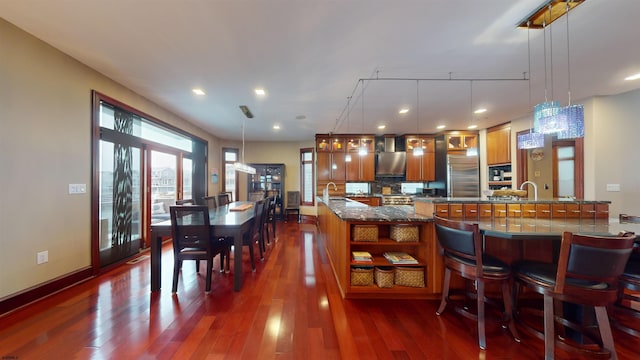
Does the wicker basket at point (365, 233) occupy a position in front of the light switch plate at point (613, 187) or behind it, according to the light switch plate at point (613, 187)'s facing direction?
in front

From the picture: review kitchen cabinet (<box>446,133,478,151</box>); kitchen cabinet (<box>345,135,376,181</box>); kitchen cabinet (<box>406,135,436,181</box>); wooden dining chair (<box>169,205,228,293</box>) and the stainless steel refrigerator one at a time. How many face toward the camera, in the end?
4

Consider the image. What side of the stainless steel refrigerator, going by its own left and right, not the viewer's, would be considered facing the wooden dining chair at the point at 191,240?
front

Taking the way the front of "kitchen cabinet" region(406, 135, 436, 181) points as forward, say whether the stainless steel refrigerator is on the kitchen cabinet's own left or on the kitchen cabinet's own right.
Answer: on the kitchen cabinet's own left

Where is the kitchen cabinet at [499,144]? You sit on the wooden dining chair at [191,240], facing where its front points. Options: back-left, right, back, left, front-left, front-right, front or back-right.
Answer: front-right

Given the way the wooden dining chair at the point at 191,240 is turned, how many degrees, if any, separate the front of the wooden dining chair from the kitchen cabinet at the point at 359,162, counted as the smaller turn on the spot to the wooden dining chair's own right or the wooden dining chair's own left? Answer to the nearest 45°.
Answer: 0° — it already faces it

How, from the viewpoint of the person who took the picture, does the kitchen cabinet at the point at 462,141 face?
facing the viewer

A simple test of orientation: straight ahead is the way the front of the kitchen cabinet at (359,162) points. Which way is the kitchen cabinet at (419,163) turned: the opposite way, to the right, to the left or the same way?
the same way

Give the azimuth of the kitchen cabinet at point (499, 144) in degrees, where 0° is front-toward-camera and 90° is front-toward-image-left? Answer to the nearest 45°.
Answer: approximately 45°

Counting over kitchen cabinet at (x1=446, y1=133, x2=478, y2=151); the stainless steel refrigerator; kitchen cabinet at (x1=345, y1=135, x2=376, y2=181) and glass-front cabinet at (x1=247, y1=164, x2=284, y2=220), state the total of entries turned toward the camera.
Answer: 4

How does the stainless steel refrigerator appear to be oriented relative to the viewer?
toward the camera

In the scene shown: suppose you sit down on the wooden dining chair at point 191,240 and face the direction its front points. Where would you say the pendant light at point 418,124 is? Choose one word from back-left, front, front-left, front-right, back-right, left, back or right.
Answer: front-right

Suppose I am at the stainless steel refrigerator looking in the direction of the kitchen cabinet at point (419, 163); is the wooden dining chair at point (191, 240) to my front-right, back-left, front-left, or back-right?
front-left

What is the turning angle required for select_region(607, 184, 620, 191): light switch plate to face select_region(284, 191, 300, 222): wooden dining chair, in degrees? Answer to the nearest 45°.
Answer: approximately 90° to its right

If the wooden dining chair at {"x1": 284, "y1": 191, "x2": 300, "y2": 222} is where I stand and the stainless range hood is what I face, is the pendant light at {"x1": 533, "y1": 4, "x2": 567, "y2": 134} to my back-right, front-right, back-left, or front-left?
front-right

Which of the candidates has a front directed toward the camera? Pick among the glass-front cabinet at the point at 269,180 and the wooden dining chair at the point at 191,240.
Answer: the glass-front cabinet

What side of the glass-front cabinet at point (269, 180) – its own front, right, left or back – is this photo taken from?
front

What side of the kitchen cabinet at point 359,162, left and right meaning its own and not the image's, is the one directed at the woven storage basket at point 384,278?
front

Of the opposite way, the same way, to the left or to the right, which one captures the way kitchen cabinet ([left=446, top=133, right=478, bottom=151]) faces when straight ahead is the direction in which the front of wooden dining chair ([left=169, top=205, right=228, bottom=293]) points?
the opposite way

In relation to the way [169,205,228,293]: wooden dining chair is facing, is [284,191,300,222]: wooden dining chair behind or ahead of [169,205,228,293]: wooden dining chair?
ahead

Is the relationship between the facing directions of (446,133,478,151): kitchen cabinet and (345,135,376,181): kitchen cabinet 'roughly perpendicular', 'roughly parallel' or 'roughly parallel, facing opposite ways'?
roughly parallel
